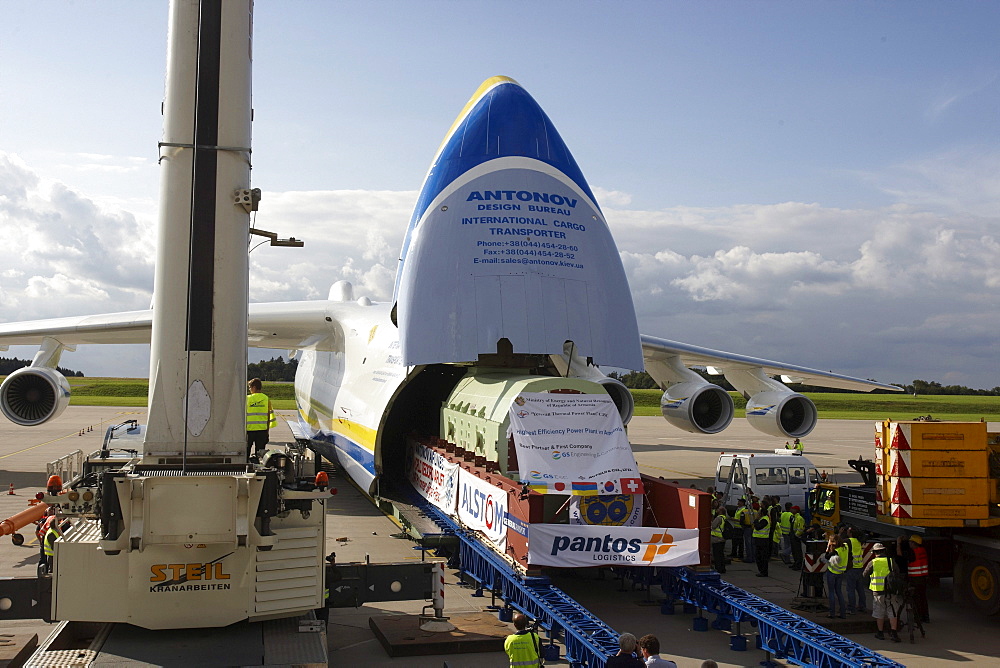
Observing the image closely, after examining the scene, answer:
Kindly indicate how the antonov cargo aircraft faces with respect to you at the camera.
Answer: facing the viewer and to the right of the viewer

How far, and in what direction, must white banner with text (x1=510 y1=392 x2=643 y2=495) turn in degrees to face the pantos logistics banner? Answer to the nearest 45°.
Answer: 0° — it already faces it

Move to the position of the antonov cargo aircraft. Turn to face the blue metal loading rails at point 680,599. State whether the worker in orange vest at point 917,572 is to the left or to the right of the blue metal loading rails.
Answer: left

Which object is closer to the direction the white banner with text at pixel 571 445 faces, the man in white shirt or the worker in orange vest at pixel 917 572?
the man in white shirt

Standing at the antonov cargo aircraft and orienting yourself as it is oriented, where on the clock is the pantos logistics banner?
The pantos logistics banner is roughly at 1 o'clock from the antonov cargo aircraft.

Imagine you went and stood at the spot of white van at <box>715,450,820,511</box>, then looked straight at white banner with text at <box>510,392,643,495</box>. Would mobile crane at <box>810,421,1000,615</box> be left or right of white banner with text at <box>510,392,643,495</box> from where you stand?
left

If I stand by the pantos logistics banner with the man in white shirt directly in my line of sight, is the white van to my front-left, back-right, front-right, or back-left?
back-left

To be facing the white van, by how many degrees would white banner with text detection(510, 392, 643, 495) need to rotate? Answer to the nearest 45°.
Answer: approximately 135° to its left

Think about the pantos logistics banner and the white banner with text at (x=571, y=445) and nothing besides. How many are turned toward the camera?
2

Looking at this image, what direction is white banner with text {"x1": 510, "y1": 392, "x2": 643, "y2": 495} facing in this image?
toward the camera

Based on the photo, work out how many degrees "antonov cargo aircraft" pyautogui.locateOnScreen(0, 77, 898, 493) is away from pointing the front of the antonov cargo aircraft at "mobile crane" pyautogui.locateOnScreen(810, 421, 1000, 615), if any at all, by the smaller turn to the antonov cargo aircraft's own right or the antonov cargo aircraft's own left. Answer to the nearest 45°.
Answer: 0° — it already faces it

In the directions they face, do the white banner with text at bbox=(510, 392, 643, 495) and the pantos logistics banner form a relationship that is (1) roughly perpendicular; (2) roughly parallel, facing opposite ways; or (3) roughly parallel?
roughly parallel

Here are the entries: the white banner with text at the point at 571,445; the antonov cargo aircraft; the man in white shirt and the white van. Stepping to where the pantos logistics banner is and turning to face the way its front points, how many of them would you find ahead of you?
1

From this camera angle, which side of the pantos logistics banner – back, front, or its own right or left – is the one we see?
front
